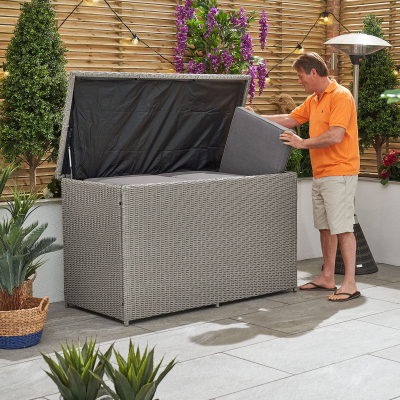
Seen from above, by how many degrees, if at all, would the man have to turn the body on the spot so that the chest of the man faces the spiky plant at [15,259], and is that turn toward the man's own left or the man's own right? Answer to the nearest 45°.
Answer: approximately 45° to the man's own left

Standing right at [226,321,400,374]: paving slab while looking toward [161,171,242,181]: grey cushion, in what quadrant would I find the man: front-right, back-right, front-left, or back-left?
front-right

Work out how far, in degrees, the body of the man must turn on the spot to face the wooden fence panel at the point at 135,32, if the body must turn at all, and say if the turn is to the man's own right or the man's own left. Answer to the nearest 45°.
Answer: approximately 45° to the man's own right

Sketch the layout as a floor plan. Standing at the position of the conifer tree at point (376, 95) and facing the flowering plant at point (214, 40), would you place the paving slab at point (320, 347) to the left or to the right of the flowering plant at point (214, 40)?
left

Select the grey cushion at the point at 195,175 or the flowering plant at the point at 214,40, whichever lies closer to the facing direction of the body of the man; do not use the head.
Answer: the grey cushion

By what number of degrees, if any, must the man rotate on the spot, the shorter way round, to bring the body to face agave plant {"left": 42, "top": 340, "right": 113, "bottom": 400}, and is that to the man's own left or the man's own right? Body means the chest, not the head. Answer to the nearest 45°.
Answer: approximately 90° to the man's own left

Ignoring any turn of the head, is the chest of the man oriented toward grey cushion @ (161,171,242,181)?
yes

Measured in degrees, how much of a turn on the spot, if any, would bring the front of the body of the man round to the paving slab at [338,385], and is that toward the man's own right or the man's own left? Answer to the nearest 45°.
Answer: approximately 90° to the man's own left

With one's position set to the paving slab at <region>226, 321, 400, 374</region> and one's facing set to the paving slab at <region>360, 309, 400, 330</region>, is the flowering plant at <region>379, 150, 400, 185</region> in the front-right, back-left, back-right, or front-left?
front-left

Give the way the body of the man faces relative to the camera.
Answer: to the viewer's left

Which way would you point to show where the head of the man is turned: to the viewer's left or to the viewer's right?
to the viewer's left

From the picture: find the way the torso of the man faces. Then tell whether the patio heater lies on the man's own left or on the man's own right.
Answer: on the man's own right

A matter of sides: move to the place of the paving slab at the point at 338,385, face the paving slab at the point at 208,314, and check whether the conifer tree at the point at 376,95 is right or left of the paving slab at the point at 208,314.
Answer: right
